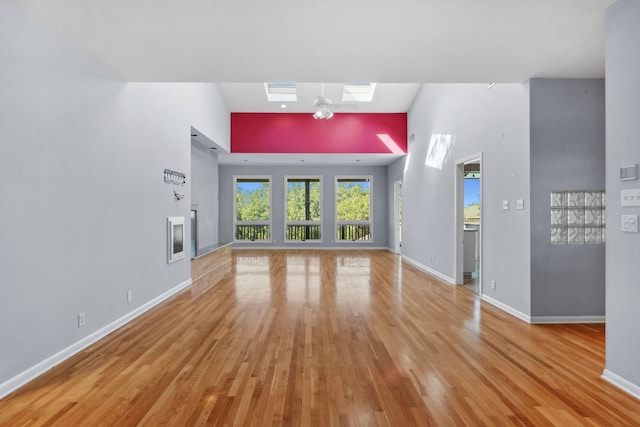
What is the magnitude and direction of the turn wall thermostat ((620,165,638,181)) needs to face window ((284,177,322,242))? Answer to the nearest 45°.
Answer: approximately 90° to its right

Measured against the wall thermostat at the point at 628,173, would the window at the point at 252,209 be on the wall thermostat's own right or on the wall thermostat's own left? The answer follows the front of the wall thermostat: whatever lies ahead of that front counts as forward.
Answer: on the wall thermostat's own right

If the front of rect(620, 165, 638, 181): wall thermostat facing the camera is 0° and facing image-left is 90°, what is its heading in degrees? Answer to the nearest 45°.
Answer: approximately 45°

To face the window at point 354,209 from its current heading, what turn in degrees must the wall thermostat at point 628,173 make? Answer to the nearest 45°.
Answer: approximately 90° to its right

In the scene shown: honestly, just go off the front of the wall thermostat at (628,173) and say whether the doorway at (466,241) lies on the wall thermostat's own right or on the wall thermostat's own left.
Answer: on the wall thermostat's own right
